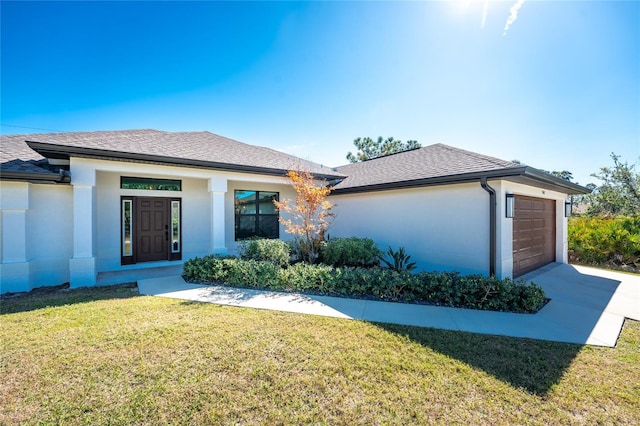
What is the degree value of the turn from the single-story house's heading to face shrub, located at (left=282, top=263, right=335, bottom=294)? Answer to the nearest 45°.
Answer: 0° — it already faces it

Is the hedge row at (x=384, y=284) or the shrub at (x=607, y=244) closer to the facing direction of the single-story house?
the hedge row

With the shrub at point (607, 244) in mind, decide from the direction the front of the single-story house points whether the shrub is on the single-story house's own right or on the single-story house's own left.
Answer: on the single-story house's own left

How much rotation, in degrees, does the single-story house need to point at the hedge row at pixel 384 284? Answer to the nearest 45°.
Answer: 0° — it already faces it
